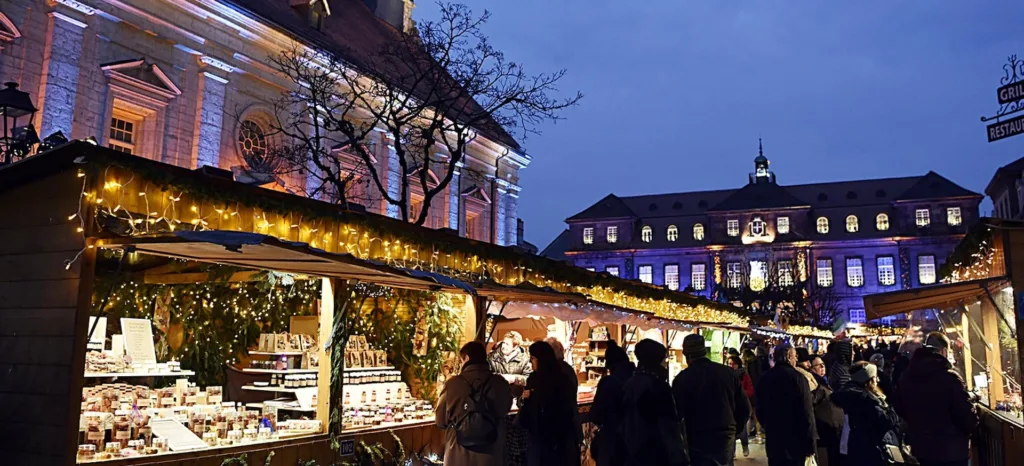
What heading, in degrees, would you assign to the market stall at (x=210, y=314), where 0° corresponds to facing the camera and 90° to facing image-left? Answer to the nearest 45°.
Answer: approximately 315°

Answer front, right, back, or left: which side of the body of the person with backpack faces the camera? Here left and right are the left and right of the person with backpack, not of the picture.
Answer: back

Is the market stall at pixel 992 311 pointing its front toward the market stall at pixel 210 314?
yes

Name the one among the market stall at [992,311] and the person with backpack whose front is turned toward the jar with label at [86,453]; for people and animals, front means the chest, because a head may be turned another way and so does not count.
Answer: the market stall

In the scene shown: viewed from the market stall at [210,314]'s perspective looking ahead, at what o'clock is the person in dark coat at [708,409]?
The person in dark coat is roughly at 11 o'clock from the market stall.

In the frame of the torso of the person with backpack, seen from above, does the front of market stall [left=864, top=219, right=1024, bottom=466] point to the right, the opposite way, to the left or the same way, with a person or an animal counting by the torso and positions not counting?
to the left

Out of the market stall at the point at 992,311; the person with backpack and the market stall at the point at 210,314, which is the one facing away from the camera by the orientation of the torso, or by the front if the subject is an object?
the person with backpack

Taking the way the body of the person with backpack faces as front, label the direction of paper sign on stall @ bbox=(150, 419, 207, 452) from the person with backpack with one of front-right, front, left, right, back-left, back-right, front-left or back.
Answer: left

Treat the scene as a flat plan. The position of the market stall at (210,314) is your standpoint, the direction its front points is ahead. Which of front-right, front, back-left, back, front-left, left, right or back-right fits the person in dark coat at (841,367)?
front-left

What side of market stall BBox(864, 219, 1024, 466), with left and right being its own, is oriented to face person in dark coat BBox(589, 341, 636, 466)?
front

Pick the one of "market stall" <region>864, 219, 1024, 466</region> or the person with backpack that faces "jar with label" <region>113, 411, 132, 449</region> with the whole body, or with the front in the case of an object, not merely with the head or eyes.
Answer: the market stall

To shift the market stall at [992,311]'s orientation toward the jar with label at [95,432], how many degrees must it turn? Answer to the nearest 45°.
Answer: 0° — it already faces it

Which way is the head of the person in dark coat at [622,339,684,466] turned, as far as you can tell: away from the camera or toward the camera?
away from the camera

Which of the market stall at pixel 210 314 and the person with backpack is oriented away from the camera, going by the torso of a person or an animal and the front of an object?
the person with backpack

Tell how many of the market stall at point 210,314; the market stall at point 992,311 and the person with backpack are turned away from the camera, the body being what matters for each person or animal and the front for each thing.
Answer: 1

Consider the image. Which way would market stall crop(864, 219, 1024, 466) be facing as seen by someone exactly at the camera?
facing the viewer and to the left of the viewer

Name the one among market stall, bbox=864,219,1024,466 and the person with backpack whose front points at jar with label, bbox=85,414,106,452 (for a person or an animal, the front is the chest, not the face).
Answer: the market stall

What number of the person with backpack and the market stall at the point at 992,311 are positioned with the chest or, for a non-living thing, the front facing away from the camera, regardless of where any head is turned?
1

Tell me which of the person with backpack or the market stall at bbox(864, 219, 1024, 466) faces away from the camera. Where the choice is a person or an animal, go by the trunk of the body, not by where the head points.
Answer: the person with backpack

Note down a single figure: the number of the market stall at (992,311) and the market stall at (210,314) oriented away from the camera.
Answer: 0
